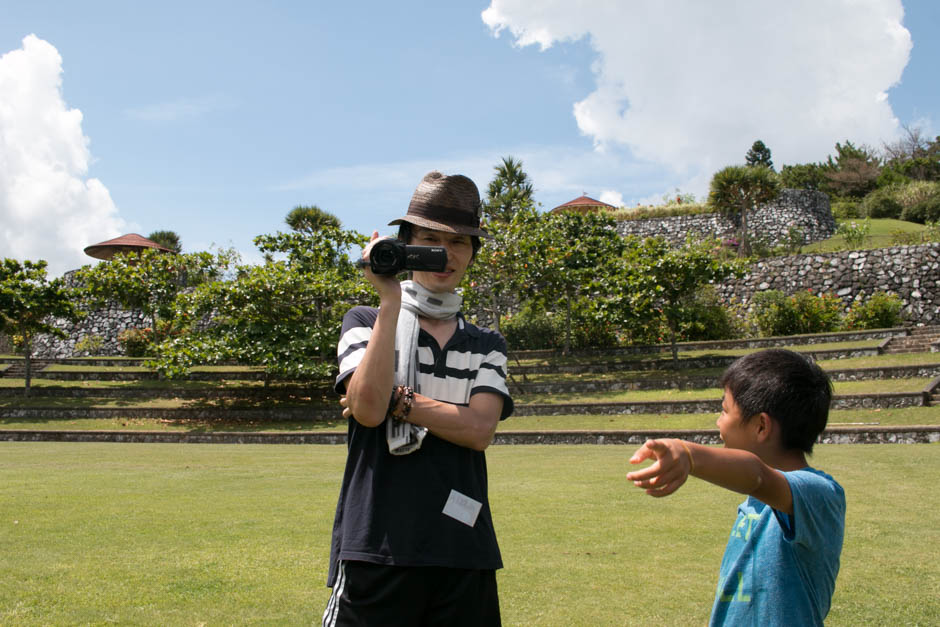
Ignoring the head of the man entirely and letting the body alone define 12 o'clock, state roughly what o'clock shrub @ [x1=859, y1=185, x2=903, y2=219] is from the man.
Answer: The shrub is roughly at 7 o'clock from the man.

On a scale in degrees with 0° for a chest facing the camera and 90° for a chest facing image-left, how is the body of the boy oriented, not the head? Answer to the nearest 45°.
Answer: approximately 90°

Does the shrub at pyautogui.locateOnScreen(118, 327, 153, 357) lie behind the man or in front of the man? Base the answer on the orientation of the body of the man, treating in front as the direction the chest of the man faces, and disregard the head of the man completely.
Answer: behind

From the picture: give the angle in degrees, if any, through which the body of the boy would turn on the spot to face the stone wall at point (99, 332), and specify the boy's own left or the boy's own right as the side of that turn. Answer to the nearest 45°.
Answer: approximately 45° to the boy's own right

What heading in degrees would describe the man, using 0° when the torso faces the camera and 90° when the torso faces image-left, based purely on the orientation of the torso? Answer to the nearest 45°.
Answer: approximately 0°

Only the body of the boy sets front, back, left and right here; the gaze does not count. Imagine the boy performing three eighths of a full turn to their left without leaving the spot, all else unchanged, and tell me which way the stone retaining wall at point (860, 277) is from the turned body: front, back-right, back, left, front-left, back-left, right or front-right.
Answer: back-left

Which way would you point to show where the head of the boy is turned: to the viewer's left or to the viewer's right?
to the viewer's left

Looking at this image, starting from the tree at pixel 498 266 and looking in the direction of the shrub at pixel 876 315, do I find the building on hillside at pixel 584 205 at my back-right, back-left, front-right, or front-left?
front-left

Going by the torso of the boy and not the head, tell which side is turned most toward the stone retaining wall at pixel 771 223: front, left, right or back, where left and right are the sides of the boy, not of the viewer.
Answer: right

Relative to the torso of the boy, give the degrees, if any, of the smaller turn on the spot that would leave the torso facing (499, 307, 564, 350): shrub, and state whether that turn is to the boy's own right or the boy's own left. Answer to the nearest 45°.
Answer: approximately 90° to the boy's own right

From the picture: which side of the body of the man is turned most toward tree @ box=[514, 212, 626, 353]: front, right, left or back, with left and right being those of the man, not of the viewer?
back

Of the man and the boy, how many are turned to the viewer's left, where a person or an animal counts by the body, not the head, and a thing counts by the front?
1

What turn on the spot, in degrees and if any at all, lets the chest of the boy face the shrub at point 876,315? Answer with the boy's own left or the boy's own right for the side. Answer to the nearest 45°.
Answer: approximately 90° to the boy's own right

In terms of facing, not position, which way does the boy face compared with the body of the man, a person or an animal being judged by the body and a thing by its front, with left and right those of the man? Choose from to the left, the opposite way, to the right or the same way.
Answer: to the right
